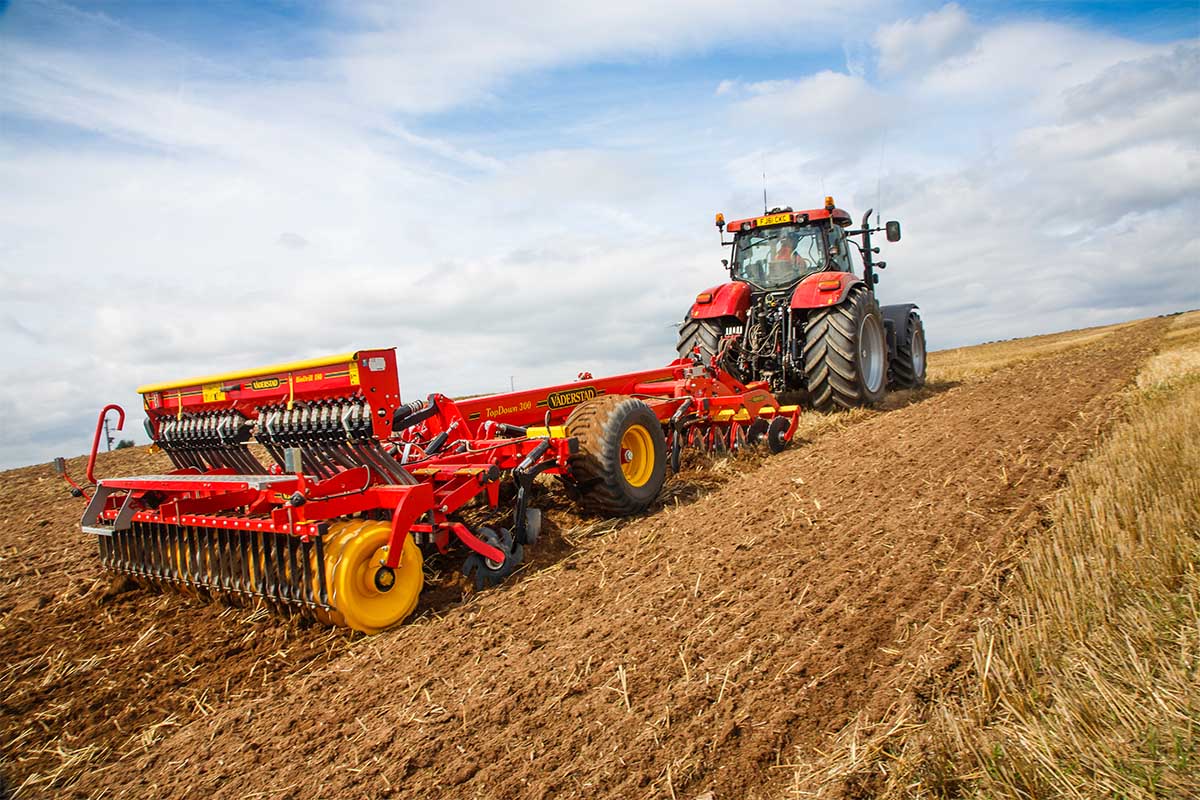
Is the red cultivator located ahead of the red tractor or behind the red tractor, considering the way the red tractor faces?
behind

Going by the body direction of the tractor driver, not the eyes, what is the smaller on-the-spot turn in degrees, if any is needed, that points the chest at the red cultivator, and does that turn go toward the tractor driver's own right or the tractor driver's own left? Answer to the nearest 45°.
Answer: approximately 180°

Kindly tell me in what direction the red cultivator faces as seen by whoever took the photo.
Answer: facing away from the viewer and to the right of the viewer

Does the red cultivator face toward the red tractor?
yes

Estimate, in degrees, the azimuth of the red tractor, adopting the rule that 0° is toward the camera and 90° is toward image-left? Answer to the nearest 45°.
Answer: approximately 225°

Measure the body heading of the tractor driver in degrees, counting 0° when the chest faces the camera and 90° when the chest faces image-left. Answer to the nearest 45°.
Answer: approximately 225°
